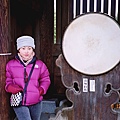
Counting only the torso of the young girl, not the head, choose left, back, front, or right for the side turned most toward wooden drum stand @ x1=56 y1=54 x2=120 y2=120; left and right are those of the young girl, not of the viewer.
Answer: left

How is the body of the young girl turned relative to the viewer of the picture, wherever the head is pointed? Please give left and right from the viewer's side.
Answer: facing the viewer

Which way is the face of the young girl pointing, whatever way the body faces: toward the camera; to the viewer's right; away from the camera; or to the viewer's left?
toward the camera
